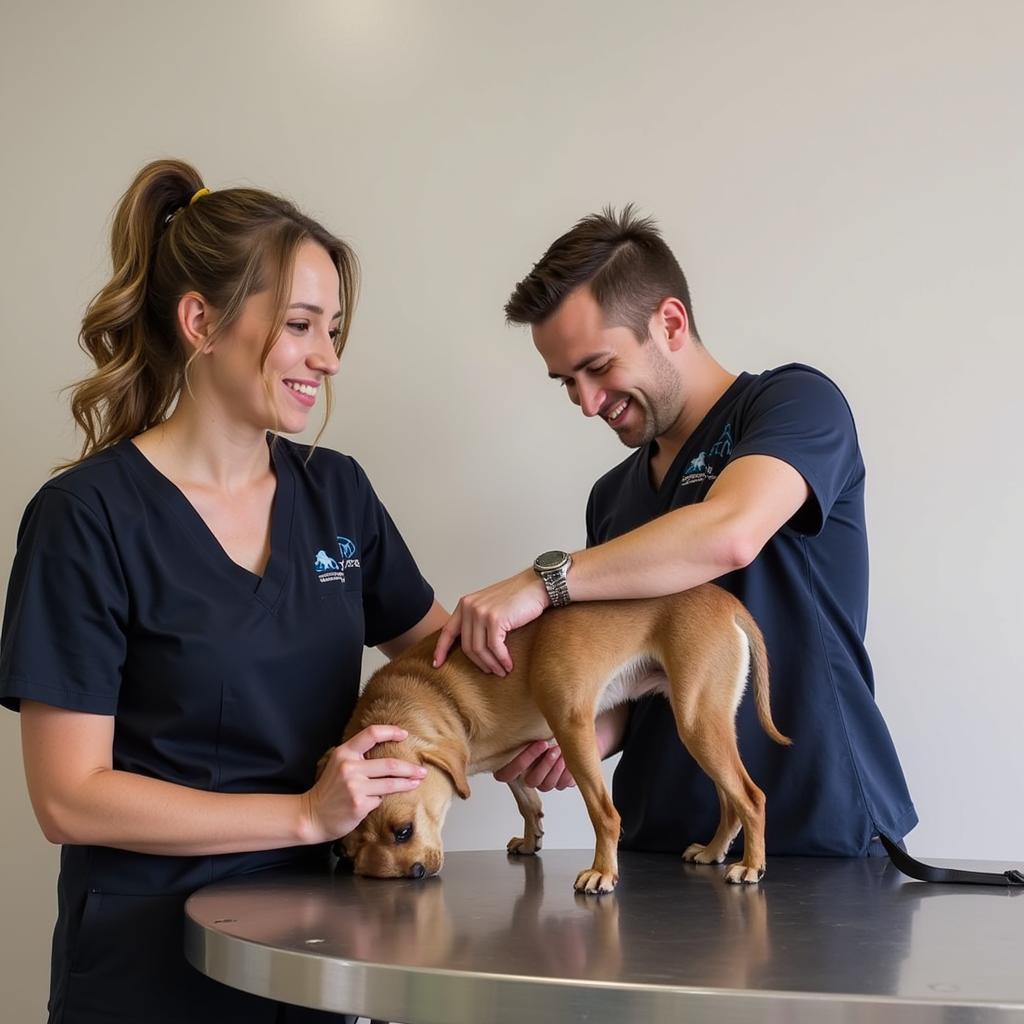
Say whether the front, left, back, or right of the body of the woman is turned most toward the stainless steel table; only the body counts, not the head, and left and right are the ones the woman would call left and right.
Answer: front

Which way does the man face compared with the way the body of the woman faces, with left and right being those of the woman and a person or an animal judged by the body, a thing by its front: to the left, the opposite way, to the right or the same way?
to the right

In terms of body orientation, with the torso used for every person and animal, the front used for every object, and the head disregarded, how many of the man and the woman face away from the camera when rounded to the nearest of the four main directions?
0

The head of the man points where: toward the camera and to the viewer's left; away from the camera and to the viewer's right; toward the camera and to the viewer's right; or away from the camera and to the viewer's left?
toward the camera and to the viewer's left

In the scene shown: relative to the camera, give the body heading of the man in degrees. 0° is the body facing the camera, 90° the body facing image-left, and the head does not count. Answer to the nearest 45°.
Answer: approximately 45°

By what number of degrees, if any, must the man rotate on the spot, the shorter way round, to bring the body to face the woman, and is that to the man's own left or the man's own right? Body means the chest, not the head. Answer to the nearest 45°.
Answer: approximately 45° to the man's own right

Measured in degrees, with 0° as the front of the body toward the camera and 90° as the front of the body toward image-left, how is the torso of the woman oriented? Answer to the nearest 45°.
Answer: approximately 315°
